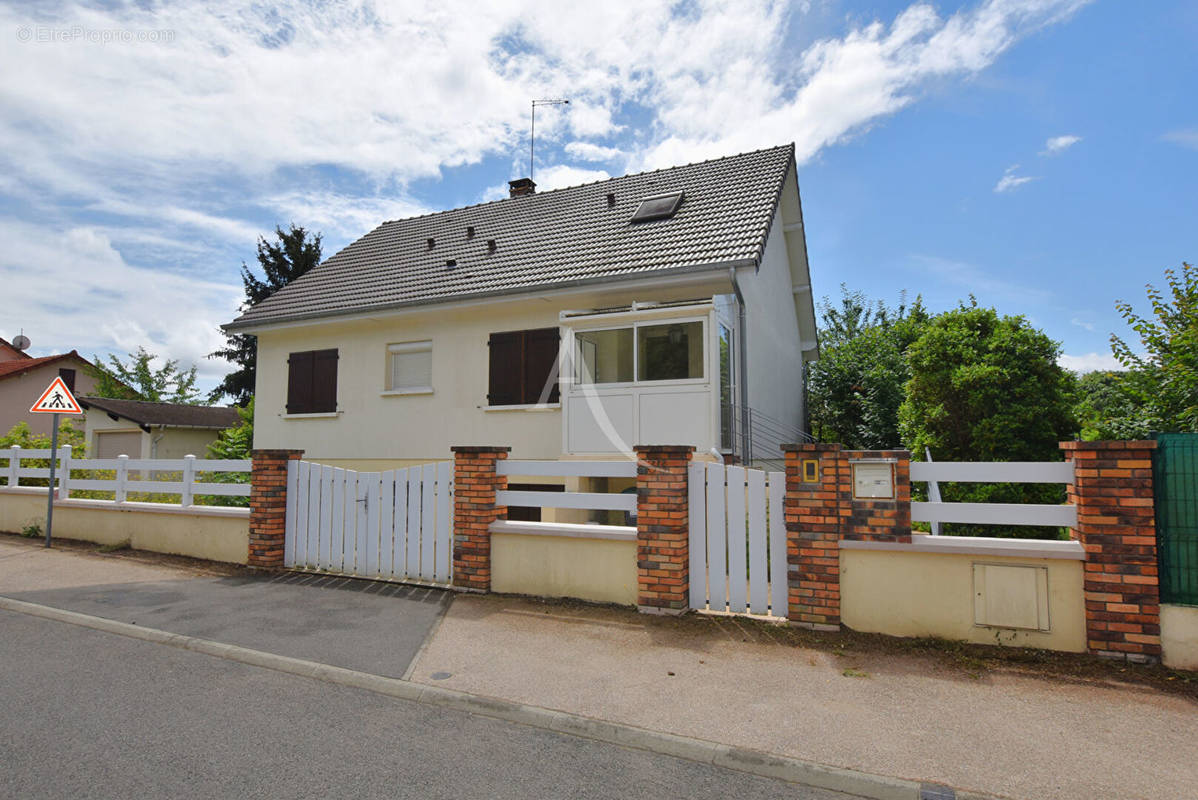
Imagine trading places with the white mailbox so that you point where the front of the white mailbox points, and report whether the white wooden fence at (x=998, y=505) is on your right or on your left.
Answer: on your left

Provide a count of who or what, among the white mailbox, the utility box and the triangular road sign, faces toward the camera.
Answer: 3

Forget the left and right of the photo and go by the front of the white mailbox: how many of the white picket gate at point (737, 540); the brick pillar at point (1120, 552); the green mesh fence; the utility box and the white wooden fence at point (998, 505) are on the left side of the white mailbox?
4

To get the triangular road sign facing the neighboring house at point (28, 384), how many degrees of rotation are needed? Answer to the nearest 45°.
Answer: approximately 180°

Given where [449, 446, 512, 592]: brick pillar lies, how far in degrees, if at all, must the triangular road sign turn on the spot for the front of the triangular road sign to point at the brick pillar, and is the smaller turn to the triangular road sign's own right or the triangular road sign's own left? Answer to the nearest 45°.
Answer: approximately 45° to the triangular road sign's own left

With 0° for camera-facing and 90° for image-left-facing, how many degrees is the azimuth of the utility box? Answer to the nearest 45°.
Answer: approximately 0°

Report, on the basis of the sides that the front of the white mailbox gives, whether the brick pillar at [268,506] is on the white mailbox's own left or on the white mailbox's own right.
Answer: on the white mailbox's own right

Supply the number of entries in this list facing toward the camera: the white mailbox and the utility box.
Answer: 2

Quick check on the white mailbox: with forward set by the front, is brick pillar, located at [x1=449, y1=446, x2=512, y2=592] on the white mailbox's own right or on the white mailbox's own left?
on the white mailbox's own right

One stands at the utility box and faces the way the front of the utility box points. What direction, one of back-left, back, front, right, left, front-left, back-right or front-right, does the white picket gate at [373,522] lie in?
right

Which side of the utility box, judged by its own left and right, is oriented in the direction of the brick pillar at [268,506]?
right

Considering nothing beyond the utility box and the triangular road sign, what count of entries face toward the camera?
2
